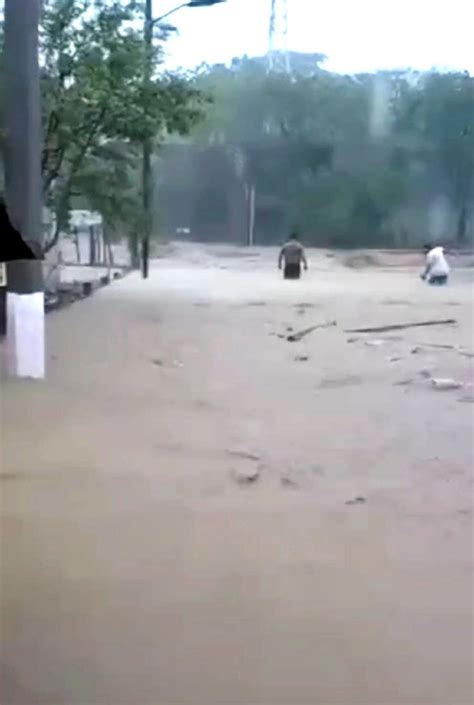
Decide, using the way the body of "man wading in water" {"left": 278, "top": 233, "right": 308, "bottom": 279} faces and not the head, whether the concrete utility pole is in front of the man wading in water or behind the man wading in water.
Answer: behind

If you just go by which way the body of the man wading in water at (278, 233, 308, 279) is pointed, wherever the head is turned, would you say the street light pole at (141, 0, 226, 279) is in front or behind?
behind

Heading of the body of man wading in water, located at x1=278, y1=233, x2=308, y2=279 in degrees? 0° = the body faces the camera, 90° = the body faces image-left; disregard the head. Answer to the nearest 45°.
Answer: approximately 180°

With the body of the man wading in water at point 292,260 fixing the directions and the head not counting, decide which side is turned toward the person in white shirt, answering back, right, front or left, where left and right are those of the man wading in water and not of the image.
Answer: right
